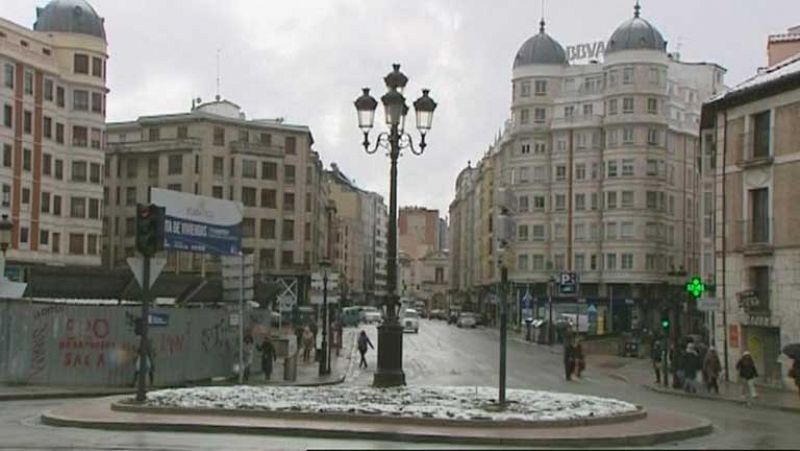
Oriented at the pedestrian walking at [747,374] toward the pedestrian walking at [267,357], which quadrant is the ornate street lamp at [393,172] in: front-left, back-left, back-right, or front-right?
front-left

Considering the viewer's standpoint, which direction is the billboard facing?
facing the viewer and to the right of the viewer

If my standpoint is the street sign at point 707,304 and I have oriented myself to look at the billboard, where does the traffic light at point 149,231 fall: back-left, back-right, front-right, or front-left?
front-left

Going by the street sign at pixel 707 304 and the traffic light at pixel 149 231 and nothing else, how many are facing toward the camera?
2

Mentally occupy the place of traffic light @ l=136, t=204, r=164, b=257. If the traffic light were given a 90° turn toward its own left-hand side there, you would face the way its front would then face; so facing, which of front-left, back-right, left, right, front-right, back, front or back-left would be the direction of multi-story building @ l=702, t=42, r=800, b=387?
front-left

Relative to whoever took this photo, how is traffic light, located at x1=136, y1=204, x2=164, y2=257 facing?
facing the viewer

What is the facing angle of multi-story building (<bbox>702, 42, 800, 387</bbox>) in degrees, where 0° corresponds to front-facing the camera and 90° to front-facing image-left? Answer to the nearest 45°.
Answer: approximately 45°

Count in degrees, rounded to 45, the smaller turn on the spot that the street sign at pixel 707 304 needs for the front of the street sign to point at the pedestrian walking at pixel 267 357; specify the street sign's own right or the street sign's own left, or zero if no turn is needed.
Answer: approximately 90° to the street sign's own right

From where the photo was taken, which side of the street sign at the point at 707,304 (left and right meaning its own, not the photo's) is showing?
front
